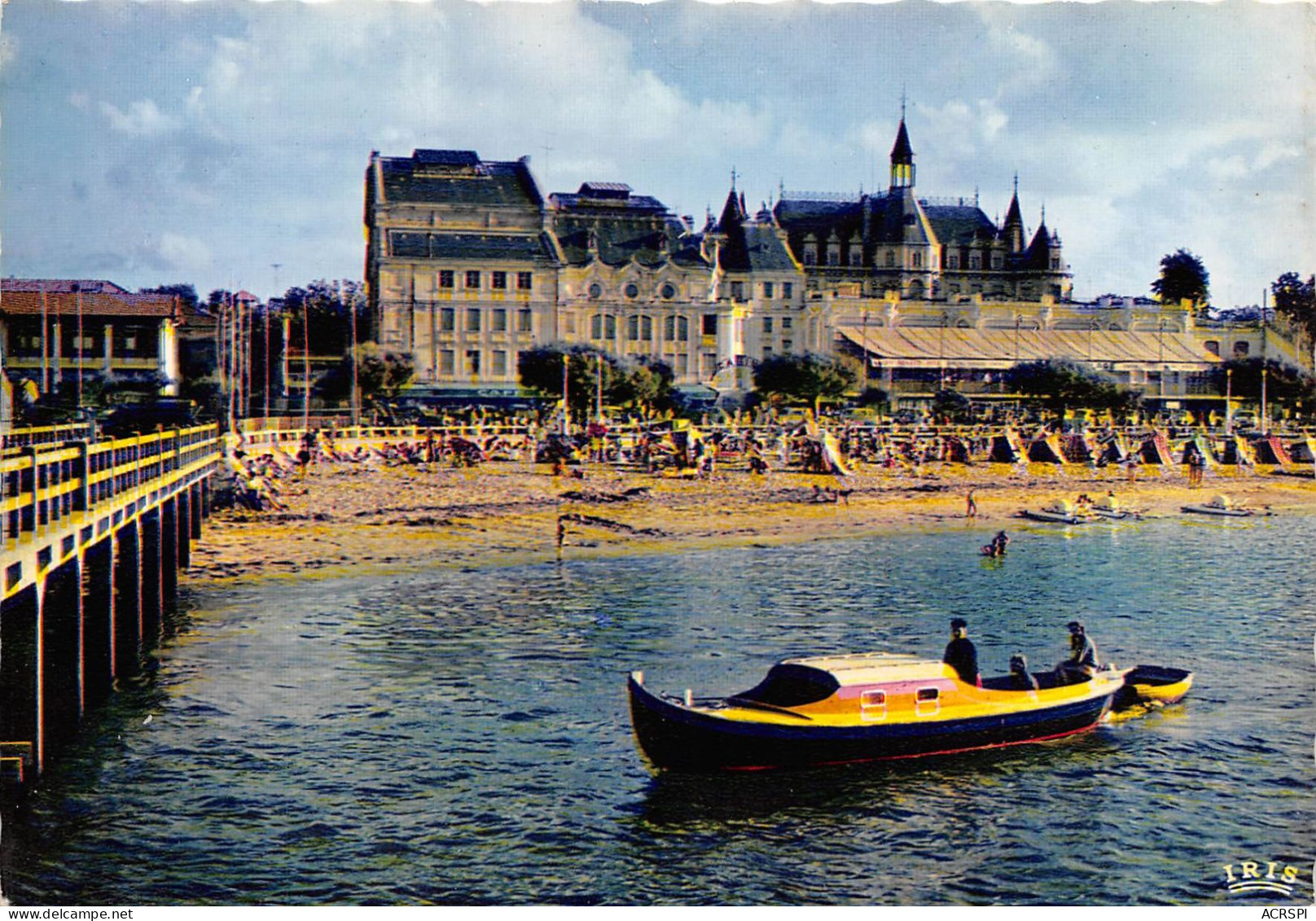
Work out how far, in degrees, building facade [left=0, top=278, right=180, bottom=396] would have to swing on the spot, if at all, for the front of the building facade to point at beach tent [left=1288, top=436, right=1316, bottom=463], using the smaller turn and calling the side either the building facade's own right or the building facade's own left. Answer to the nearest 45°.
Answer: approximately 90° to the building facade's own left

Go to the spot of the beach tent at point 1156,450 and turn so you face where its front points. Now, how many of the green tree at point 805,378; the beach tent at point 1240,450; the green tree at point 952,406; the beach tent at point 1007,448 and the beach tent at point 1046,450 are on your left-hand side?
1

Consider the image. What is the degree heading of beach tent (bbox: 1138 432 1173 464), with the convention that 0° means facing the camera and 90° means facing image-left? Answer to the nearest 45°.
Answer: approximately 45°

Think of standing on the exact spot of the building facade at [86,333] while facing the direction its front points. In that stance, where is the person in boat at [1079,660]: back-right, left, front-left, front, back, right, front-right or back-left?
front-left

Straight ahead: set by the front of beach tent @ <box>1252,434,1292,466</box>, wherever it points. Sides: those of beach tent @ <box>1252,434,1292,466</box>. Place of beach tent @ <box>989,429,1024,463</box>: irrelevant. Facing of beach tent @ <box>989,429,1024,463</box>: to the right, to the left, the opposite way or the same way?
the same way

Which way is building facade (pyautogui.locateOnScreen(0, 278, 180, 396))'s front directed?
toward the camera

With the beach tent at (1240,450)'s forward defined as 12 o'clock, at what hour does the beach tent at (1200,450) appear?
the beach tent at (1200,450) is roughly at 4 o'clock from the beach tent at (1240,450).

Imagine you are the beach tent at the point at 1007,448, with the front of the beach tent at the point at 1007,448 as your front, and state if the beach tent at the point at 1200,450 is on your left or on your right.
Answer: on your left

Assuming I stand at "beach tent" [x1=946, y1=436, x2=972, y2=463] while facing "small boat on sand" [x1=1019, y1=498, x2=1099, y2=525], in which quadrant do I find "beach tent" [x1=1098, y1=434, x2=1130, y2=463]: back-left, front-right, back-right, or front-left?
front-left

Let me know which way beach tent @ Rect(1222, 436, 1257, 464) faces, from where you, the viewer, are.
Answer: facing the viewer and to the left of the viewer

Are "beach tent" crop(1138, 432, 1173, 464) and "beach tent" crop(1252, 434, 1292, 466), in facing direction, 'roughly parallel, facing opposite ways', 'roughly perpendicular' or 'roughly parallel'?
roughly parallel

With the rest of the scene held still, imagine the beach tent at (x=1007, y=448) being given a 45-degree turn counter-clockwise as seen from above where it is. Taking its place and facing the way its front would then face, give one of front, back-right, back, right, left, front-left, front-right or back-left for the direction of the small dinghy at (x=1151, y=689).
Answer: front
